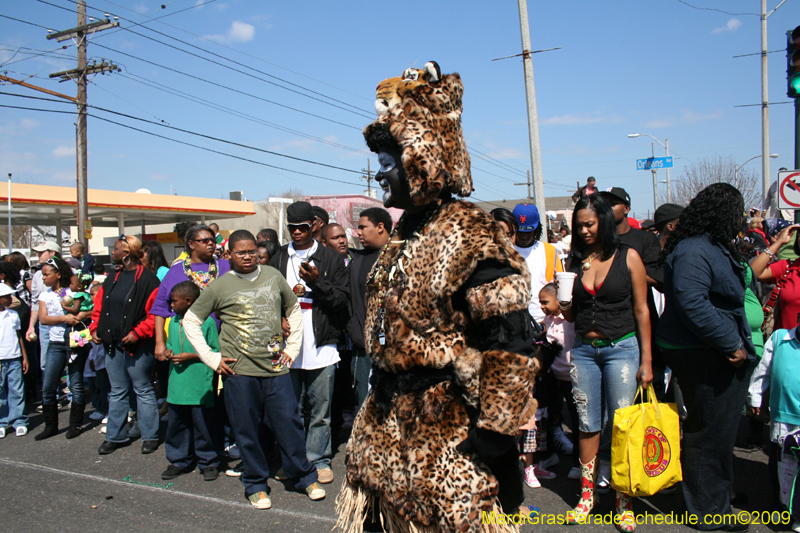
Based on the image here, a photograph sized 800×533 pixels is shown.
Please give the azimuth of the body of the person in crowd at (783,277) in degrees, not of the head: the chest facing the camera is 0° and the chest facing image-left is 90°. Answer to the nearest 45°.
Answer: approximately 45°

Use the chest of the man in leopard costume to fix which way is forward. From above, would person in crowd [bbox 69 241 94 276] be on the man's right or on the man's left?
on the man's right

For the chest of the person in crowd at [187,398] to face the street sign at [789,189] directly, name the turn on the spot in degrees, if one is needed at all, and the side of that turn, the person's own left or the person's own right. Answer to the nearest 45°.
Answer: approximately 135° to the person's own left

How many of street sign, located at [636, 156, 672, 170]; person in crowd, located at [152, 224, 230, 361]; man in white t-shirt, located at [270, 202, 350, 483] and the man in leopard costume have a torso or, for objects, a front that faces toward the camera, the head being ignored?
3

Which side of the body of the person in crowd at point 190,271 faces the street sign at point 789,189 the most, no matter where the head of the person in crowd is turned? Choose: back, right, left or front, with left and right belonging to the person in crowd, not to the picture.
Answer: left

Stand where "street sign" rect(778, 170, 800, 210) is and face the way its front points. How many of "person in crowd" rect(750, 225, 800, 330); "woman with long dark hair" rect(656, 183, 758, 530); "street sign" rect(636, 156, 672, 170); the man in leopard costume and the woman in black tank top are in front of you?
4

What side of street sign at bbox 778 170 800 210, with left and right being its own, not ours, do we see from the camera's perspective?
front

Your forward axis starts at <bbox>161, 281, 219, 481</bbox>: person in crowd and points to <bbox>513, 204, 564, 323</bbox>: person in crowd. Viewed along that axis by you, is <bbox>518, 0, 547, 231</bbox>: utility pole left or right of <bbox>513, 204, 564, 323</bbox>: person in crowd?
left

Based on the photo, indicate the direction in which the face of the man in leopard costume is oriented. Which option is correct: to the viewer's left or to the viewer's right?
to the viewer's left

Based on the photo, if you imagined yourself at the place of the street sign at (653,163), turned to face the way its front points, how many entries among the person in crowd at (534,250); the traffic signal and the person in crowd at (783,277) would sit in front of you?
3

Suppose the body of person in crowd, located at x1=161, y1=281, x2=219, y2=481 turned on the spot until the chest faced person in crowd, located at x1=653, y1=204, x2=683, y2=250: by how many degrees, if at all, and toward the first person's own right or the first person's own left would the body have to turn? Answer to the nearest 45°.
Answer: approximately 135° to the first person's own left

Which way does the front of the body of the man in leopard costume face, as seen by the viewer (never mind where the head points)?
to the viewer's left

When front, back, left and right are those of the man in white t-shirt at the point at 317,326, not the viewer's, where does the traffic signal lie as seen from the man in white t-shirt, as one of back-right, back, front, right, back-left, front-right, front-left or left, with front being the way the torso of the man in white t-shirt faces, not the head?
left

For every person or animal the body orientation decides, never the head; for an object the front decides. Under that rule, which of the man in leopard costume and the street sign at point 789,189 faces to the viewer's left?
the man in leopard costume

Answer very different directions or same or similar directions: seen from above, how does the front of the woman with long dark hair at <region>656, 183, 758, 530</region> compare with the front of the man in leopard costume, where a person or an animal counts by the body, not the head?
very different directions

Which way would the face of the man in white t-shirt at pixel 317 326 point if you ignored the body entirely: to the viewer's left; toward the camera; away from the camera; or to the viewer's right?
toward the camera

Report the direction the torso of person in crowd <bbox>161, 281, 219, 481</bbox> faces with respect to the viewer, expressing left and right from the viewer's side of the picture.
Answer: facing the viewer and to the left of the viewer

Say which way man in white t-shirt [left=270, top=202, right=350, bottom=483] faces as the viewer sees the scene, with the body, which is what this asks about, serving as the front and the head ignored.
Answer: toward the camera
